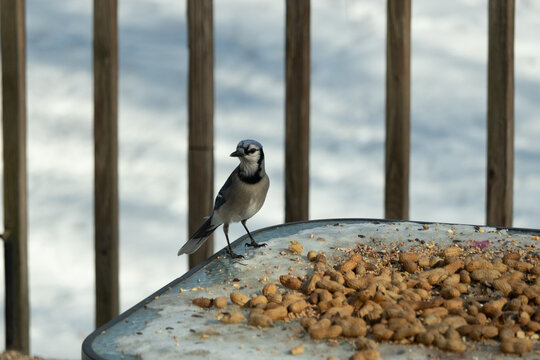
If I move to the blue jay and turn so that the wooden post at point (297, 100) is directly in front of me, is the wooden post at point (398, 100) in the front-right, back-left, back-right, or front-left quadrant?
front-right

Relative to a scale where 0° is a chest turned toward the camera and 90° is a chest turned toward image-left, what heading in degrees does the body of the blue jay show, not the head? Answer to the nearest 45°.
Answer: approximately 315°

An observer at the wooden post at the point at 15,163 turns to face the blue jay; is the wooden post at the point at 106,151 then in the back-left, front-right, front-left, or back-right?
front-left

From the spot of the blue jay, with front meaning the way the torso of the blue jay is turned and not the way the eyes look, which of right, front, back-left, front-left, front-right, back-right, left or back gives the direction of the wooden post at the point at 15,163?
back

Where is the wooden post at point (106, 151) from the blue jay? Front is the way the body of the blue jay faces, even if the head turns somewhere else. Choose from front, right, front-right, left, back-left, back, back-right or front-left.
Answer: back

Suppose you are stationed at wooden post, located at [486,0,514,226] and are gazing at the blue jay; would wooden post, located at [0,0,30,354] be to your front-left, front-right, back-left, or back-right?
front-right

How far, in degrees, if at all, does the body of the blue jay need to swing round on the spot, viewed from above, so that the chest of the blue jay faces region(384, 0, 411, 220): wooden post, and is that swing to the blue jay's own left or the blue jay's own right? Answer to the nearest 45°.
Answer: approximately 90° to the blue jay's own left

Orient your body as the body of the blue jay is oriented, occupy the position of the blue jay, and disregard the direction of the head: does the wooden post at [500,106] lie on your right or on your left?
on your left
